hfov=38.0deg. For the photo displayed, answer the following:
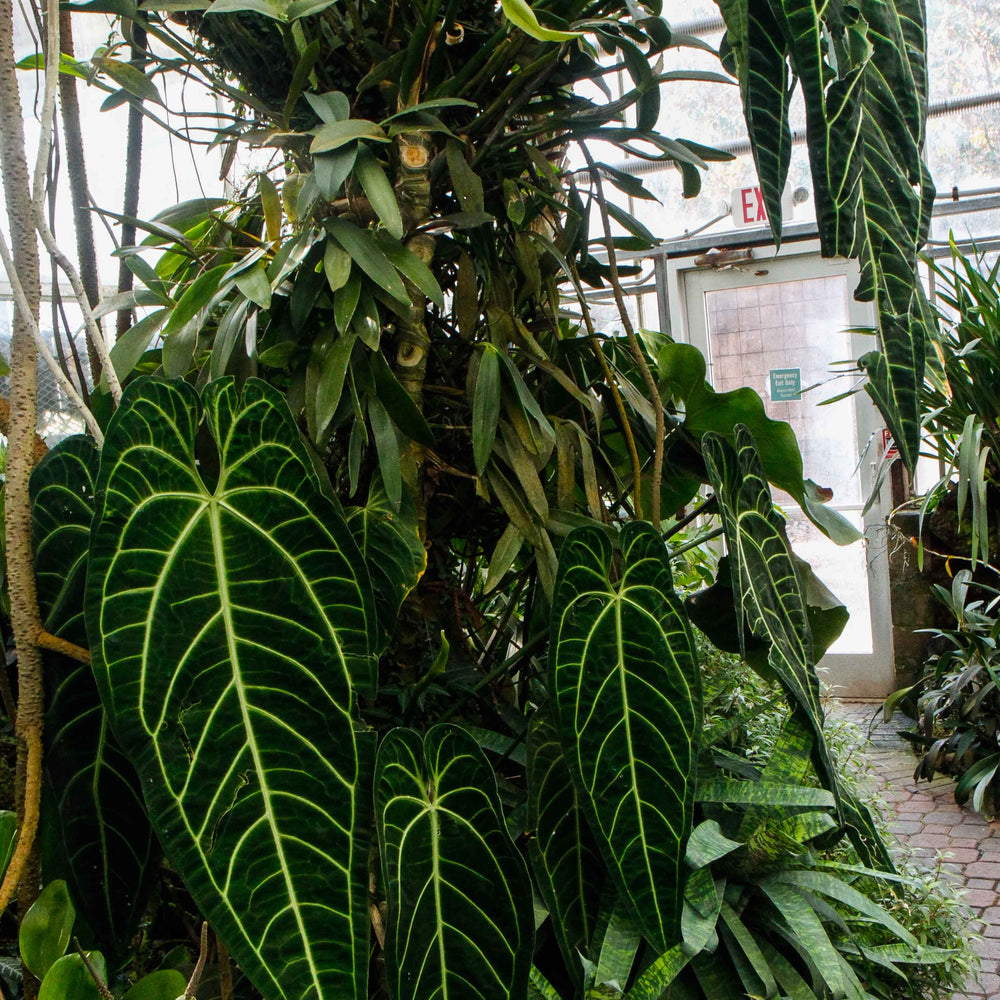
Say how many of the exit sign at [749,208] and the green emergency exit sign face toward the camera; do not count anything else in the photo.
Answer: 2

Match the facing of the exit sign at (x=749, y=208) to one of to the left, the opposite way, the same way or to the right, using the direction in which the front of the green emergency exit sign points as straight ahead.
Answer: the same way

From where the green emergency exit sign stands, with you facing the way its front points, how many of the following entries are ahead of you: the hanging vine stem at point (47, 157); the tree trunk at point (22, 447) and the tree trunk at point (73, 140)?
3

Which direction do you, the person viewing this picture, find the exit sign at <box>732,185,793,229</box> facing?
facing the viewer

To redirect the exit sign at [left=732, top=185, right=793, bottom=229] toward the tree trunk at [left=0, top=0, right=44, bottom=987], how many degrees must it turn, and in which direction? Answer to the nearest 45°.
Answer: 0° — it already faces it

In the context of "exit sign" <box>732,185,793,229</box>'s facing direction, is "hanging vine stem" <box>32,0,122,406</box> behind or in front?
in front

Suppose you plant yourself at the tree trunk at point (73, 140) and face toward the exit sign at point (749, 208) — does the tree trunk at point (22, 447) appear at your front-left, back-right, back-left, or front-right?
back-right

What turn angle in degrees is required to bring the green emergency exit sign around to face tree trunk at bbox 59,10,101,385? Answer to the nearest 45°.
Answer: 0° — it already faces it

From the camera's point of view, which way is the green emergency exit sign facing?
toward the camera
